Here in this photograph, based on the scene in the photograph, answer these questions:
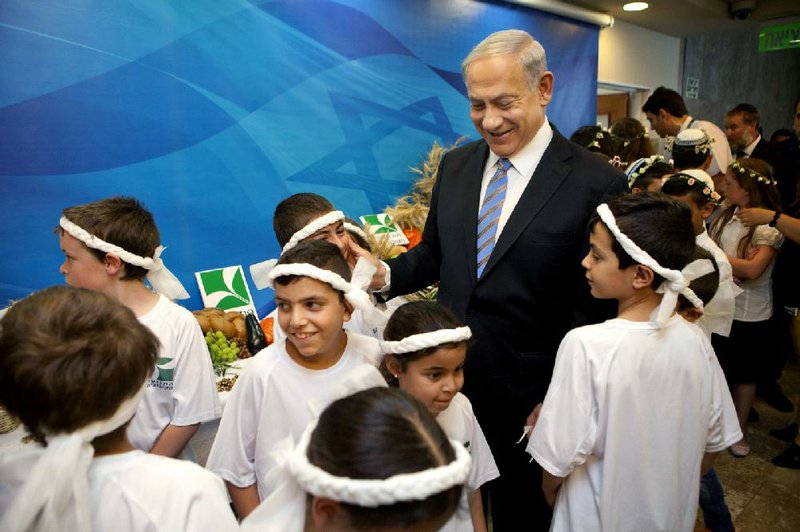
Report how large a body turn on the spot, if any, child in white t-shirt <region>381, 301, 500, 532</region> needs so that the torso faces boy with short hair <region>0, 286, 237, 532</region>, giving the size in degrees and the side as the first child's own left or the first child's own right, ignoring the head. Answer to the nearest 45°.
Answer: approximately 90° to the first child's own right

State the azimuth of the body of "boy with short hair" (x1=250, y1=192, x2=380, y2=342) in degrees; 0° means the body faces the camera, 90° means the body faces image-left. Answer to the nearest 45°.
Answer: approximately 315°

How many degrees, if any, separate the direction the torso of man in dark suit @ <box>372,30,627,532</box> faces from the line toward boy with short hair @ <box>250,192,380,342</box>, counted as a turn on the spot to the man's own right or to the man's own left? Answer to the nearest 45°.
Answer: approximately 45° to the man's own right

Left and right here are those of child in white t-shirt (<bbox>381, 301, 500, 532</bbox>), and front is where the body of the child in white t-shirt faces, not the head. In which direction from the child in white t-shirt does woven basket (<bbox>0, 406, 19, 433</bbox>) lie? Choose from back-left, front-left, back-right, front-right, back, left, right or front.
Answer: back-right

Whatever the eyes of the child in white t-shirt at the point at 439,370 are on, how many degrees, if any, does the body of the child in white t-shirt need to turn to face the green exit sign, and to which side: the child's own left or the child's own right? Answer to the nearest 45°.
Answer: approximately 90° to the child's own left

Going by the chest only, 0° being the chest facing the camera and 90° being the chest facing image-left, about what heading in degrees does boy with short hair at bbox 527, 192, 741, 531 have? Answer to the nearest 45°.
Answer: approximately 135°

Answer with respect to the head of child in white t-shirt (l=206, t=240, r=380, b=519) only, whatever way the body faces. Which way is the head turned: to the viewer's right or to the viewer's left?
to the viewer's left

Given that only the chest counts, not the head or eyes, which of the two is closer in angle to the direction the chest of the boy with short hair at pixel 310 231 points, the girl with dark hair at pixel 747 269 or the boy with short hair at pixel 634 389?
the boy with short hair
